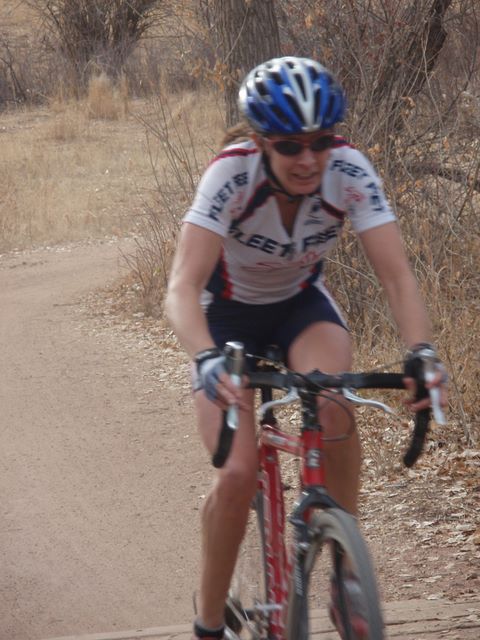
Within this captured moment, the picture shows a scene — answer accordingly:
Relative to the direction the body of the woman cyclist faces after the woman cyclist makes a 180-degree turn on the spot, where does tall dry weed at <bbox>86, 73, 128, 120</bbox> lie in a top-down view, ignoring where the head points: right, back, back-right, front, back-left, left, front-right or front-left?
front

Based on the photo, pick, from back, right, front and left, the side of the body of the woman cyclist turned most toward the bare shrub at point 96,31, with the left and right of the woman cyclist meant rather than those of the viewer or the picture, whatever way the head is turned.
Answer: back

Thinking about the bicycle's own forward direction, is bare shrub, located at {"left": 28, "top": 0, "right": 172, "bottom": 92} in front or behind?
behind

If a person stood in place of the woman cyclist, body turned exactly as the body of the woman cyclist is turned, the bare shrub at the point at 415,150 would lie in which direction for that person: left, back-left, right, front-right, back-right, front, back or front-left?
back

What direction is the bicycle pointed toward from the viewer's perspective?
toward the camera

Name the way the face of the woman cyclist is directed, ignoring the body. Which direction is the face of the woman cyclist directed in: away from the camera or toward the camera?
toward the camera

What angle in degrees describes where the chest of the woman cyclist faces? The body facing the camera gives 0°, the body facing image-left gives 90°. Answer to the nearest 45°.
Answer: approximately 0°

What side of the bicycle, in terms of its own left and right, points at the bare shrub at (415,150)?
back

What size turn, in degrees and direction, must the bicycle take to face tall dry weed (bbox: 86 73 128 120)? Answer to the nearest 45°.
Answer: approximately 180°
